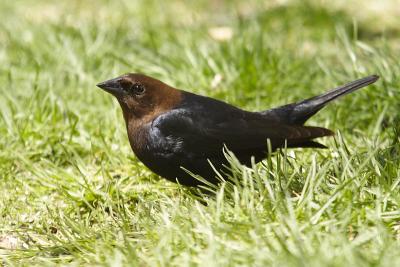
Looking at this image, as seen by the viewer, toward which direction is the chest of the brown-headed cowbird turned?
to the viewer's left
